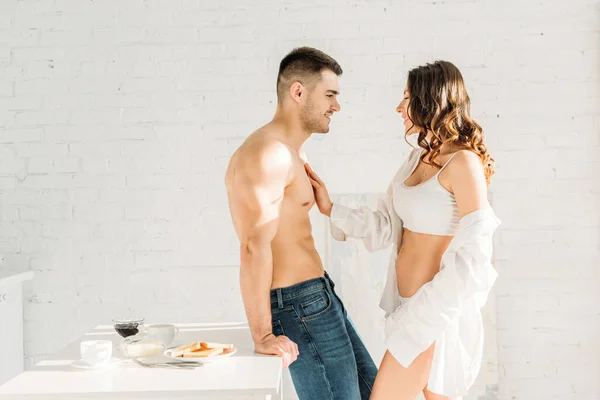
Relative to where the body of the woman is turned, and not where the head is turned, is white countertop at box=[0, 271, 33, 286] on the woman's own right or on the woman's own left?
on the woman's own right

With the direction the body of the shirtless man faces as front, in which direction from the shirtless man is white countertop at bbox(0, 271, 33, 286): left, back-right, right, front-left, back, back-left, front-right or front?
back-left

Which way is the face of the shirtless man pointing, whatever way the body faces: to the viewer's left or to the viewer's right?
to the viewer's right

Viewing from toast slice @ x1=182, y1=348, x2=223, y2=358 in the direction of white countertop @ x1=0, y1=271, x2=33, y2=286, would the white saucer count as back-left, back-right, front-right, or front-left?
front-left

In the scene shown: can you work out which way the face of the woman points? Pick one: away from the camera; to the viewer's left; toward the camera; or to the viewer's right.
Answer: to the viewer's left

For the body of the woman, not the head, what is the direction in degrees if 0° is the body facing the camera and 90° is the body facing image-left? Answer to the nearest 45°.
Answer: approximately 45°

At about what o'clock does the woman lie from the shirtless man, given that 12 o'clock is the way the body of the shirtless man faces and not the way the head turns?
The woman is roughly at 12 o'clock from the shirtless man.

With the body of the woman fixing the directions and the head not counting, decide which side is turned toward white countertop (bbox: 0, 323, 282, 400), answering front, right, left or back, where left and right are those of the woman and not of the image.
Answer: front

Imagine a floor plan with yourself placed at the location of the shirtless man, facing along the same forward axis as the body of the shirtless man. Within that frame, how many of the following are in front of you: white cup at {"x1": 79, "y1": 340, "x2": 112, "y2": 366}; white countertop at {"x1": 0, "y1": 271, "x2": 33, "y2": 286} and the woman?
1

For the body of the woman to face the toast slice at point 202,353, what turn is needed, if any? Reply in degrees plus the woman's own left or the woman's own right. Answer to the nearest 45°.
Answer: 0° — they already face it

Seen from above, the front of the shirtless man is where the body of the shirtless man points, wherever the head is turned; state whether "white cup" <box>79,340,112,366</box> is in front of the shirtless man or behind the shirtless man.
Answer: behind

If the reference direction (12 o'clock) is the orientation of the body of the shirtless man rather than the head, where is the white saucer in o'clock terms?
The white saucer is roughly at 5 o'clock from the shirtless man.

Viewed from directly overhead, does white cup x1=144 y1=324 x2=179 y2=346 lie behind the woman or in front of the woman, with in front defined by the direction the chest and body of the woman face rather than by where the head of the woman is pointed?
in front

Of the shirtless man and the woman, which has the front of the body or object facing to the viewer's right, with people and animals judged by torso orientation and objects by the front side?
the shirtless man

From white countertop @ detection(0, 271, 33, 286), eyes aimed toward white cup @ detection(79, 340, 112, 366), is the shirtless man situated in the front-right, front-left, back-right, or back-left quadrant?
front-left

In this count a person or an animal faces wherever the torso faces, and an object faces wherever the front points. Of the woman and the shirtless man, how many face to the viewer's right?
1

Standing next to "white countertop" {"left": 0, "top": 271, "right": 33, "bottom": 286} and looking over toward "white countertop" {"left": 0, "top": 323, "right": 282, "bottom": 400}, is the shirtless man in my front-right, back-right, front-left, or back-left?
front-left

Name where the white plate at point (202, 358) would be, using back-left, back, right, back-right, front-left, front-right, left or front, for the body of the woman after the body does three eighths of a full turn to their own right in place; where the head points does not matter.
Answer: back-left

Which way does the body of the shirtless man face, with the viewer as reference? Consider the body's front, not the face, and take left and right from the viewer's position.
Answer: facing to the right of the viewer
